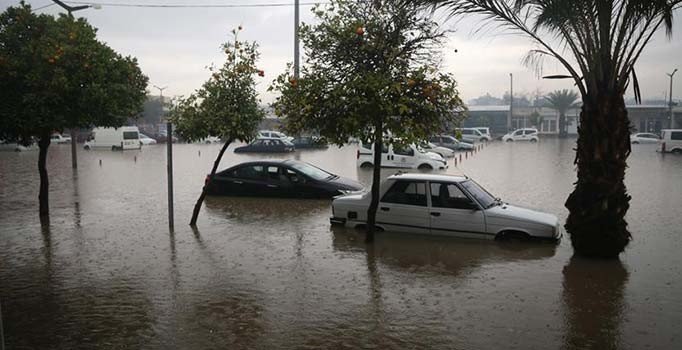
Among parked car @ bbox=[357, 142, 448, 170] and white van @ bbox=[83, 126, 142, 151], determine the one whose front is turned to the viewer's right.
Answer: the parked car

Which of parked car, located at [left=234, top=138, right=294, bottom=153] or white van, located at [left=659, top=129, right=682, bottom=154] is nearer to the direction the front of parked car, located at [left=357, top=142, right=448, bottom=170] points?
the white van

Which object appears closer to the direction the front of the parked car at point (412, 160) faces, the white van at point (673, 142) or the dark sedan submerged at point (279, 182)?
the white van

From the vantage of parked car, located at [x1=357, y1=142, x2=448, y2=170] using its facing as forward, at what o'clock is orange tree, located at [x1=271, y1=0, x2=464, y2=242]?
The orange tree is roughly at 3 o'clock from the parked car.

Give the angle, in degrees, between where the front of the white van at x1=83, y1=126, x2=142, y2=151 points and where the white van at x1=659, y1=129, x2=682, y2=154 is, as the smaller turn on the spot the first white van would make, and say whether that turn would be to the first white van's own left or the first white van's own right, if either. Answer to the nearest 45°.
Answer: approximately 180°

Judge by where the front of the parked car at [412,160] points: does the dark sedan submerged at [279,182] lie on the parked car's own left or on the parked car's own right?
on the parked car's own right

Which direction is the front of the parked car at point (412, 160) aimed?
to the viewer's right

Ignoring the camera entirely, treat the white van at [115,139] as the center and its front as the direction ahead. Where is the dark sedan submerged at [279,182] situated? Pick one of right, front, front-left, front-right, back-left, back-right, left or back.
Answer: back-left

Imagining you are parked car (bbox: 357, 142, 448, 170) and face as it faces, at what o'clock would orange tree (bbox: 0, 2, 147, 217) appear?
The orange tree is roughly at 4 o'clock from the parked car.

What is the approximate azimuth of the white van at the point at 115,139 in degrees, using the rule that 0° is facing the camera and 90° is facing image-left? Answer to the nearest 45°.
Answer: approximately 135°

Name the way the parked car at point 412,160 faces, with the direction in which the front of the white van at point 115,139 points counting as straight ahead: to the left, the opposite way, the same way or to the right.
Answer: the opposite way

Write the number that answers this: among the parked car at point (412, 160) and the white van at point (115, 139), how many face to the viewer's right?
1

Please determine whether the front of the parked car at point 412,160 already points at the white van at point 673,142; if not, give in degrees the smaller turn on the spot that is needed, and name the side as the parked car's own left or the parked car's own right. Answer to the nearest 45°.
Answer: approximately 45° to the parked car's own left
